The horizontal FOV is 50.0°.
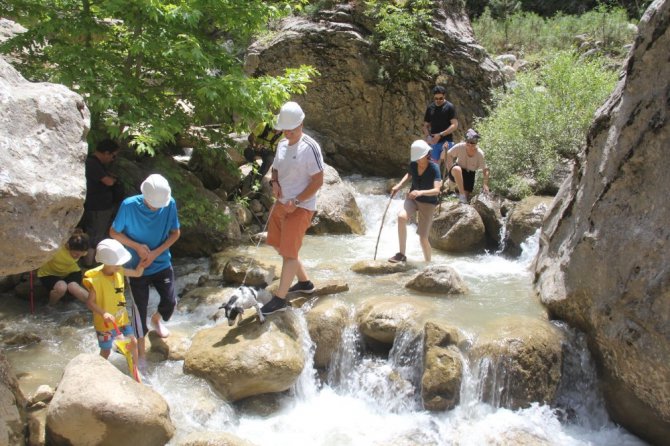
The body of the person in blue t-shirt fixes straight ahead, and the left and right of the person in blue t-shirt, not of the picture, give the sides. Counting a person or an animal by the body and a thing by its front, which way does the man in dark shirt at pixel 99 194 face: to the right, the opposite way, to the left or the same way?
to the left

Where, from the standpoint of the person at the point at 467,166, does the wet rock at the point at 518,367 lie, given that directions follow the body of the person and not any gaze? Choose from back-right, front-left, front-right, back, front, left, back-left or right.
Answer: front

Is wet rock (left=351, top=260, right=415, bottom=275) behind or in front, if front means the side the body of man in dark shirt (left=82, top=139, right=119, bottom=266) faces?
in front

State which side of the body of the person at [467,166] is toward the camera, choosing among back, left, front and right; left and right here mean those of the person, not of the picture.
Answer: front

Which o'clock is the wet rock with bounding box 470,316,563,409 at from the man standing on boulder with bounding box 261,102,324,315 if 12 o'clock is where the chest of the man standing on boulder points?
The wet rock is roughly at 8 o'clock from the man standing on boulder.

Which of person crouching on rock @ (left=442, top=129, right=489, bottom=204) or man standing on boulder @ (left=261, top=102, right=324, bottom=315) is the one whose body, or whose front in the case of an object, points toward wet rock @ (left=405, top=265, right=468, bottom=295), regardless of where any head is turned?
the person crouching on rock

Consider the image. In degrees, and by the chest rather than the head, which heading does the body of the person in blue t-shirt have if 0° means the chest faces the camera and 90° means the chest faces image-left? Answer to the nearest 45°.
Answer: approximately 0°

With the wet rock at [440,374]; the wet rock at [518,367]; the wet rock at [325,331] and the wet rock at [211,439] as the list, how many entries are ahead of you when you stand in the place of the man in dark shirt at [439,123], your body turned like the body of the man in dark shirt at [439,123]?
4

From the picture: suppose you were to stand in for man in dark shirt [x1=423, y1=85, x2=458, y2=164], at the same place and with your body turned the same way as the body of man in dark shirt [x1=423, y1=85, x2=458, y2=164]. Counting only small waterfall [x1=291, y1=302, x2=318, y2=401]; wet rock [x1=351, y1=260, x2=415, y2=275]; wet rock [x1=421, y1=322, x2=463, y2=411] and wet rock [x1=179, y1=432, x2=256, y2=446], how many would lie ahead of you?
4

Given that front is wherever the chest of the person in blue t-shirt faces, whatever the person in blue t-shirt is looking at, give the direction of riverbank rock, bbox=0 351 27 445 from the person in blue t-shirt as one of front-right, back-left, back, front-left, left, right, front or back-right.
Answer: front-right
